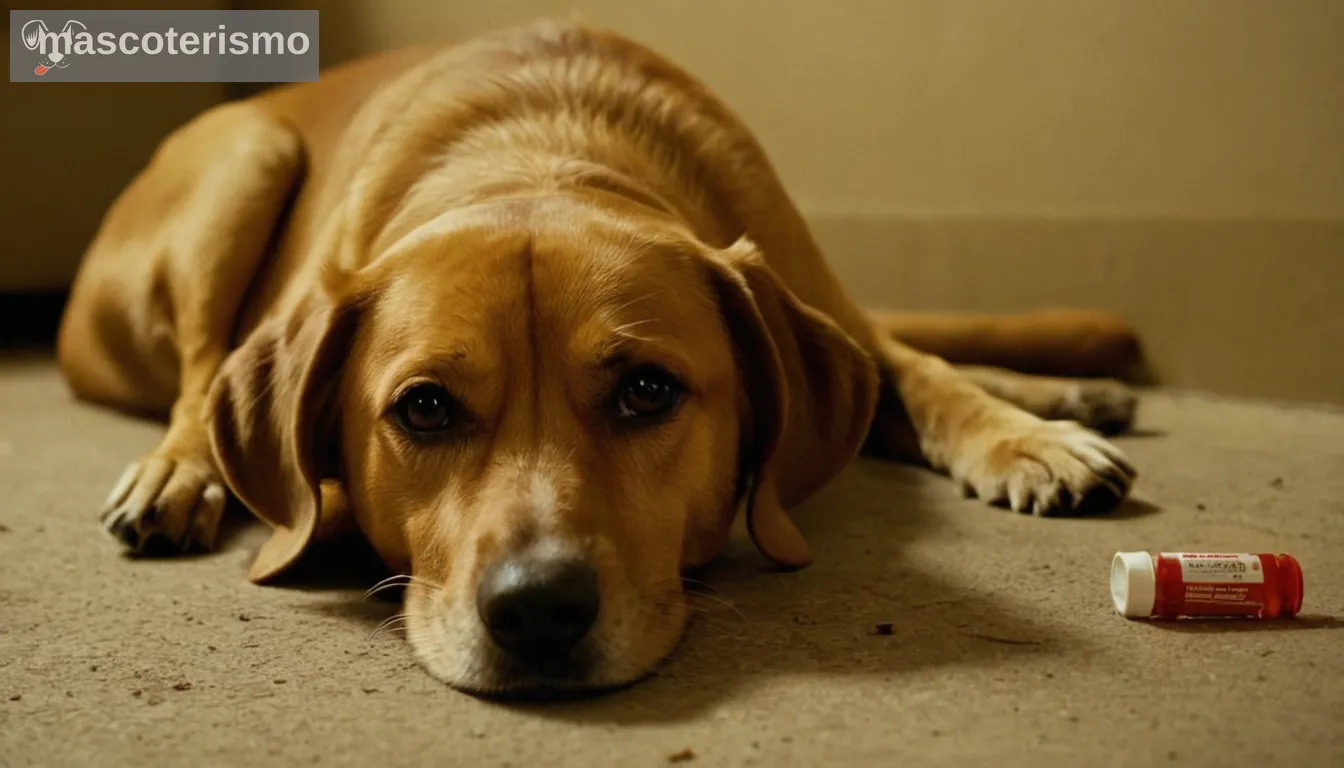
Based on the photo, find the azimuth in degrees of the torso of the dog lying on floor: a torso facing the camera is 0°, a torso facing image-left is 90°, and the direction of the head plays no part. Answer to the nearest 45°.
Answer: approximately 0°

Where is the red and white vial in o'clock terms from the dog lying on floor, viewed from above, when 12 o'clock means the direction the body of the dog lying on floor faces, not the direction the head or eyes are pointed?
The red and white vial is roughly at 10 o'clock from the dog lying on floor.
